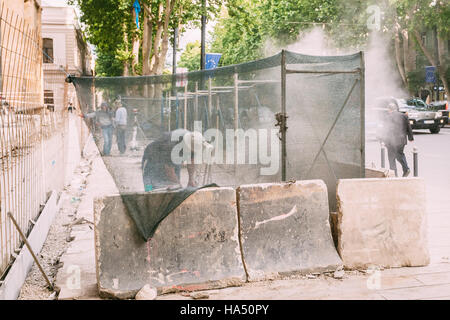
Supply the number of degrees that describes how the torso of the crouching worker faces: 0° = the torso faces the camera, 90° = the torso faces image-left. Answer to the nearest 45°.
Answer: approximately 270°

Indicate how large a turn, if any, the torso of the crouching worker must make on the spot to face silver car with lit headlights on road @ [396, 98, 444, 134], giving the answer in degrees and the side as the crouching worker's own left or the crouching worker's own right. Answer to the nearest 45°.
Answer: approximately 45° to the crouching worker's own left

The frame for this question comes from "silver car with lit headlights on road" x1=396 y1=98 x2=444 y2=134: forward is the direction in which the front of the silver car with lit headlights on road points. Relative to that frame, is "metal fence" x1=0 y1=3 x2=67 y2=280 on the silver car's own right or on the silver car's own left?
on the silver car's own right

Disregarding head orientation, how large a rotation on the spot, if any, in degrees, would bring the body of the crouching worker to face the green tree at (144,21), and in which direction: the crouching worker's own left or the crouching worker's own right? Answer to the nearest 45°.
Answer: approximately 90° to the crouching worker's own left

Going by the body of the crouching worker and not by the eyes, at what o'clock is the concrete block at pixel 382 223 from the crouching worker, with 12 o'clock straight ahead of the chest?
The concrete block is roughly at 2 o'clock from the crouching worker.

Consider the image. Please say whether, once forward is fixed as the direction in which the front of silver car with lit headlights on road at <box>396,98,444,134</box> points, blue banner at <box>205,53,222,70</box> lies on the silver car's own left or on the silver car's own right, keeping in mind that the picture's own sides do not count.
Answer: on the silver car's own right

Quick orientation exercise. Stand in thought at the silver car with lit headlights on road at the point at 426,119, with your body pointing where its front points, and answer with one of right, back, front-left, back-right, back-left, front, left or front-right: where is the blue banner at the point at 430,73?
back-left
